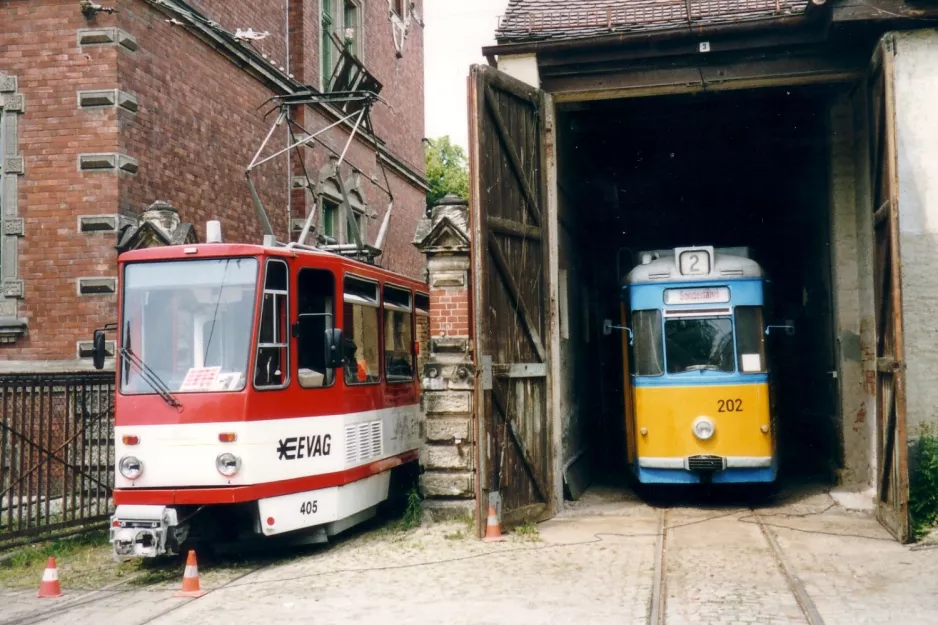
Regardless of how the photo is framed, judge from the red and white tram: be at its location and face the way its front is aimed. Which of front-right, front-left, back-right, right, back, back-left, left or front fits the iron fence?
right

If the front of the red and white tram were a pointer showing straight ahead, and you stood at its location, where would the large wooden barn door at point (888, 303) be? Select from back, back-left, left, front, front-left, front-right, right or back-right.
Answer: back-left

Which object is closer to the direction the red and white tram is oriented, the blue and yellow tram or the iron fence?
the iron fence

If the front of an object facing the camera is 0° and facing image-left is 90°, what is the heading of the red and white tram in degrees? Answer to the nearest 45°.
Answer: approximately 45°

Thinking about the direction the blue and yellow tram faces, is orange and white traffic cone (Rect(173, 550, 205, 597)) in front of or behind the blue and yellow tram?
in front

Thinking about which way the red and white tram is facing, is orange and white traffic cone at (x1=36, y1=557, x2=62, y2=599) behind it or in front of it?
in front

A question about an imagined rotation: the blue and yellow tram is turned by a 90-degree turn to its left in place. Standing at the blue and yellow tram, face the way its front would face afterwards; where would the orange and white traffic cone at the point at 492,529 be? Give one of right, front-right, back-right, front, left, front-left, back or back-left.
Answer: back-right

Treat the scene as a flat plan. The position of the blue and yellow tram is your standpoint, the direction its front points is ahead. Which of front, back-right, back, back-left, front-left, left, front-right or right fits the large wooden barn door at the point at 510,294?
front-right

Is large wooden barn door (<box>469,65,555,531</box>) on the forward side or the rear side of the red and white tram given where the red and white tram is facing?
on the rear side

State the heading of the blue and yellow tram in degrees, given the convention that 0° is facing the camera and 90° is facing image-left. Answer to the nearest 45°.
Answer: approximately 0°

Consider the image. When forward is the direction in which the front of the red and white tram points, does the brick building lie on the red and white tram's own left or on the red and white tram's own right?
on the red and white tram's own right

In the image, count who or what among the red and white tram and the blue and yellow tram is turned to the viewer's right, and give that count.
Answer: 0
